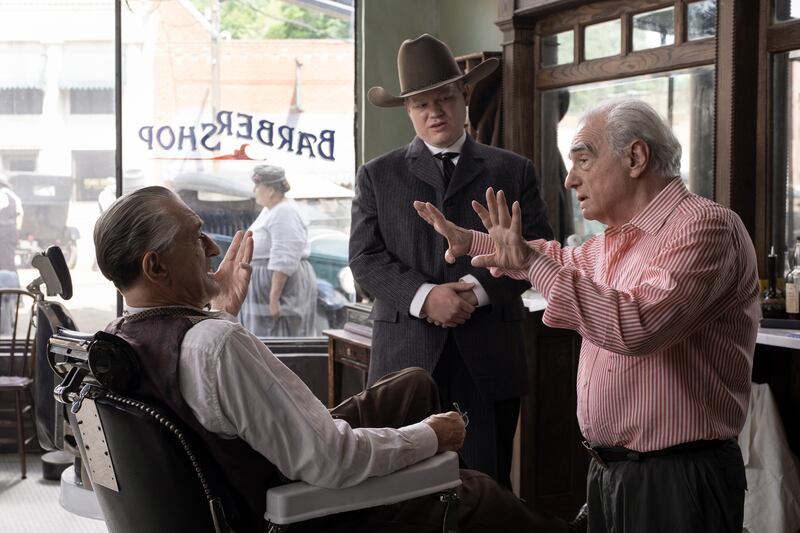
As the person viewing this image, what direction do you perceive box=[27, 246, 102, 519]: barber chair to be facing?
facing away from the viewer and to the right of the viewer

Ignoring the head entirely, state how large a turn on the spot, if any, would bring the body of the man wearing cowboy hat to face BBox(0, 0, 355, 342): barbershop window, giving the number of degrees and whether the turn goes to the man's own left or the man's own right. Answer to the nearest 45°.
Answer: approximately 135° to the man's own right

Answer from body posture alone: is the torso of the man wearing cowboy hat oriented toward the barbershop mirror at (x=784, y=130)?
no

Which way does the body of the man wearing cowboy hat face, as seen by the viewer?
toward the camera

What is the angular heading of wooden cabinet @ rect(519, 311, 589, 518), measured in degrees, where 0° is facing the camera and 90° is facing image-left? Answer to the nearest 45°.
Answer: approximately 45°

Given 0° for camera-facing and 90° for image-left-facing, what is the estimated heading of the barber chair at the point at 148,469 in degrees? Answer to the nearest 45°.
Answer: approximately 225°

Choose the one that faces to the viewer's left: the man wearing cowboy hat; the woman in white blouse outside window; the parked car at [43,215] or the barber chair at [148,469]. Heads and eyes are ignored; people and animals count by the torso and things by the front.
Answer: the woman in white blouse outside window

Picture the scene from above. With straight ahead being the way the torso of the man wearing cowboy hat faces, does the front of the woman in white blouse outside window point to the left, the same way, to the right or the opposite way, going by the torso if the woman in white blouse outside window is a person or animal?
to the right

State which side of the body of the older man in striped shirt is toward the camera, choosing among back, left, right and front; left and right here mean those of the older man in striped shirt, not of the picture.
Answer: left

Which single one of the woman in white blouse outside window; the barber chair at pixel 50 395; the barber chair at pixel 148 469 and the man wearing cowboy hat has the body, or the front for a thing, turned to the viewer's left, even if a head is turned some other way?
the woman in white blouse outside window

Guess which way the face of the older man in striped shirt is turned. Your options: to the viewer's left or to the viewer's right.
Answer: to the viewer's left

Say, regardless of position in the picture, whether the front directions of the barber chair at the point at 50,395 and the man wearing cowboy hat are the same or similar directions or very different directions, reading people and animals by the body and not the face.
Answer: very different directions

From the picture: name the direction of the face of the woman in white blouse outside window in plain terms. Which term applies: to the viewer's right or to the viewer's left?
to the viewer's left

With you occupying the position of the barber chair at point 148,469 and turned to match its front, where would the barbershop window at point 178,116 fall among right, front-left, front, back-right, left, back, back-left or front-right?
front-left
